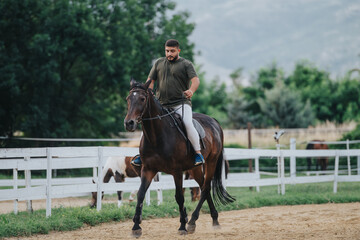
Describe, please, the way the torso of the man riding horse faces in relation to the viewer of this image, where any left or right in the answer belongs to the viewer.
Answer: facing the viewer and to the left of the viewer

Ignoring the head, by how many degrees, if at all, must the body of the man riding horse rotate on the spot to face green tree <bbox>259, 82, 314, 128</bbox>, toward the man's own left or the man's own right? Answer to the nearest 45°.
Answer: approximately 135° to the man's own right

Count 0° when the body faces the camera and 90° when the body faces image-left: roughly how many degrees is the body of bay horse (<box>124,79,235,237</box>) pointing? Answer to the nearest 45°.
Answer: approximately 45°

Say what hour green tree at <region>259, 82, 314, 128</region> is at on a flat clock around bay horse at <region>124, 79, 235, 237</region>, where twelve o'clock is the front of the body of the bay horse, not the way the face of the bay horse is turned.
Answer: The green tree is roughly at 5 o'clock from the bay horse.
